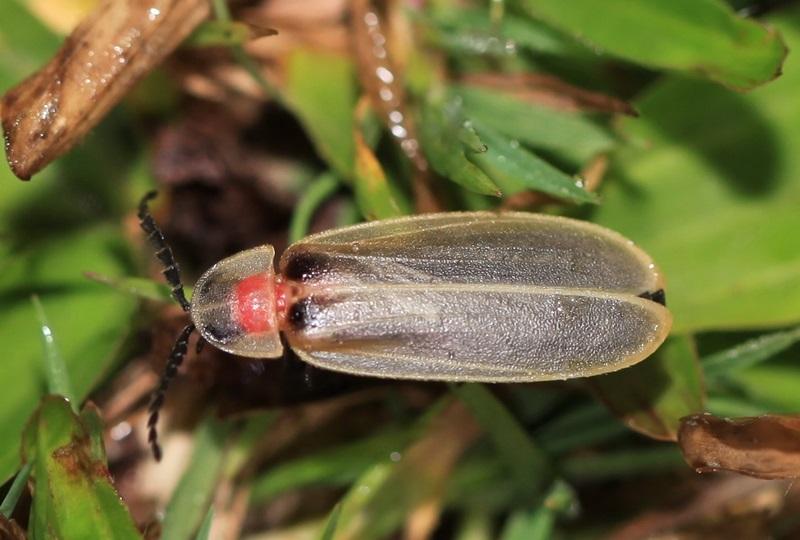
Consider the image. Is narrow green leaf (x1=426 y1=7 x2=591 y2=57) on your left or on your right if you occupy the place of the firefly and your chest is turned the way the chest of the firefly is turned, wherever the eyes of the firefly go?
on your right

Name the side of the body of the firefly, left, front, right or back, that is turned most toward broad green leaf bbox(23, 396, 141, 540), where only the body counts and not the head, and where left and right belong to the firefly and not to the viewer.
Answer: front

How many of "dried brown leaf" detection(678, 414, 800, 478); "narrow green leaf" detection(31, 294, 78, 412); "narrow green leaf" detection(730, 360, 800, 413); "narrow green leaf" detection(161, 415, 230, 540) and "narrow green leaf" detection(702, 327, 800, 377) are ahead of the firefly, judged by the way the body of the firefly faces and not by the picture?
2

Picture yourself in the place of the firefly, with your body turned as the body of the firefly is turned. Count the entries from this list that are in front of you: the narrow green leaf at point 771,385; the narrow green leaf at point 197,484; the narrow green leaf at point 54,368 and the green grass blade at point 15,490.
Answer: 3

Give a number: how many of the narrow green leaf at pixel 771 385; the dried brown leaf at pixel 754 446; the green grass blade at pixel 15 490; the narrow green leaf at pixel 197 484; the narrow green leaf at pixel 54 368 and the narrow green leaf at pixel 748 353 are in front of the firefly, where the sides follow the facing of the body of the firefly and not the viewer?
3

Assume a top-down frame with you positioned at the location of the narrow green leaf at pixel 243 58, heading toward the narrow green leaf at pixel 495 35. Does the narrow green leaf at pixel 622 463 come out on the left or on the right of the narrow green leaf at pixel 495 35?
right

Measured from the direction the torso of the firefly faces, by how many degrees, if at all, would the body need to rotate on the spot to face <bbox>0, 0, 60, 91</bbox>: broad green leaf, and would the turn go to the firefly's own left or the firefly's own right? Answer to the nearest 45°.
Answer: approximately 45° to the firefly's own right

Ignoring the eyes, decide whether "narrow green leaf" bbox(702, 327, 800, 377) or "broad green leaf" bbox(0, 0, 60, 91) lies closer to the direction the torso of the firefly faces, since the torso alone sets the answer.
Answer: the broad green leaf

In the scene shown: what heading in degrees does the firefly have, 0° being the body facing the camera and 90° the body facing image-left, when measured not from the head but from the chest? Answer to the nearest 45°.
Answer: approximately 90°

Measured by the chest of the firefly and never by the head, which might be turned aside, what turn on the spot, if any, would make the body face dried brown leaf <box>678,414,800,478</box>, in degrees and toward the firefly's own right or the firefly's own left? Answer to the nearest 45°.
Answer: approximately 135° to the firefly's own left

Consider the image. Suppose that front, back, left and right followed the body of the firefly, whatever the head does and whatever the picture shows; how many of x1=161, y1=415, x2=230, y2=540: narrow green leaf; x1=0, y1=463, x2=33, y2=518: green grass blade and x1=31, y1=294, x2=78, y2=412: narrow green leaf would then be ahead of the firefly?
3

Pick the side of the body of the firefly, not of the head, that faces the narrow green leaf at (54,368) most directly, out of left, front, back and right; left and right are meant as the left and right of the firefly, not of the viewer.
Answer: front
